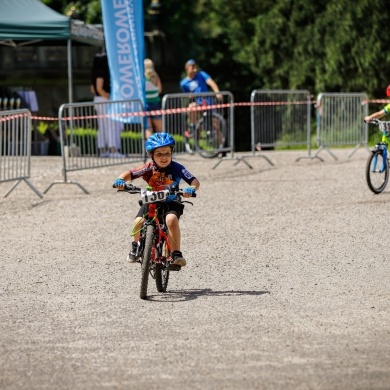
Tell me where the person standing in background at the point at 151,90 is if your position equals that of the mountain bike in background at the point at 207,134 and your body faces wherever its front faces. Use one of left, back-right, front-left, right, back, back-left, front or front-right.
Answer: back

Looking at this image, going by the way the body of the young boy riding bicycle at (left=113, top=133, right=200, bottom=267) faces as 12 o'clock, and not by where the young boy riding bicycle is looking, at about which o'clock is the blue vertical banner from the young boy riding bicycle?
The blue vertical banner is roughly at 6 o'clock from the young boy riding bicycle.

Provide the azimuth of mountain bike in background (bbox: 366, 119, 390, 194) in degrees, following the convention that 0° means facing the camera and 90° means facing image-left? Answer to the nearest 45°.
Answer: approximately 45°

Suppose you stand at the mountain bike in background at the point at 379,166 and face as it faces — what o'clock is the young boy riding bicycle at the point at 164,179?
The young boy riding bicycle is roughly at 11 o'clock from the mountain bike in background.

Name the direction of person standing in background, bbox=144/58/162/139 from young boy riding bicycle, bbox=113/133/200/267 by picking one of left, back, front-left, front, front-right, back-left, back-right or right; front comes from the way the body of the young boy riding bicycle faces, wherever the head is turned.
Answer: back

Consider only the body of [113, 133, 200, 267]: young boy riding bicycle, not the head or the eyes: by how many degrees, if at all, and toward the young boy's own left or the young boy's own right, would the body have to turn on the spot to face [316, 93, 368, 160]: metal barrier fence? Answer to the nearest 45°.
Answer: approximately 180°

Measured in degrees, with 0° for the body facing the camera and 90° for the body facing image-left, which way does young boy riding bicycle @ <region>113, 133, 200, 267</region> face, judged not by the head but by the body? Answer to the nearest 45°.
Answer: approximately 0°

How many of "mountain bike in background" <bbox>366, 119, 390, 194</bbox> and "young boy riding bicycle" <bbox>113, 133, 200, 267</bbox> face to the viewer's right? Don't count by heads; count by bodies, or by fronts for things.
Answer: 0

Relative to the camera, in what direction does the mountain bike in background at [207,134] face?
facing the viewer and to the right of the viewer

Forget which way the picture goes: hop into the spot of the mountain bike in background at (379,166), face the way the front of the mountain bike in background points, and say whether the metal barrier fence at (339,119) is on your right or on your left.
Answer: on your right

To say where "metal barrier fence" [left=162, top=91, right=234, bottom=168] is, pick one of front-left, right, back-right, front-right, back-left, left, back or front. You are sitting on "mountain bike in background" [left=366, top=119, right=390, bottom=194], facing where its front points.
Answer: right
